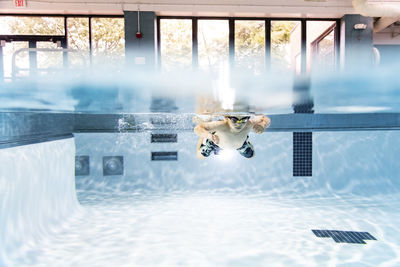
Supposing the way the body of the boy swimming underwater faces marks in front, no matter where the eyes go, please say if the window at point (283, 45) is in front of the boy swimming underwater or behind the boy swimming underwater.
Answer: behind

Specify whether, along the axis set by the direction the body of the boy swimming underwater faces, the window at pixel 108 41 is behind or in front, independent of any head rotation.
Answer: behind

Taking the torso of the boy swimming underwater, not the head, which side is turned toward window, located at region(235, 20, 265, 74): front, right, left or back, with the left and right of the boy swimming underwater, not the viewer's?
back

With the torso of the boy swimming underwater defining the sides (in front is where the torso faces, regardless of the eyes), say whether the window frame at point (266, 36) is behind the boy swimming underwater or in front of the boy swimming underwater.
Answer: behind

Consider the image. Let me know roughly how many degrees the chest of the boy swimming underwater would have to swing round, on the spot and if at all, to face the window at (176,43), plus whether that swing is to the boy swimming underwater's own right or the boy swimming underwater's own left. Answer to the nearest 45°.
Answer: approximately 180°

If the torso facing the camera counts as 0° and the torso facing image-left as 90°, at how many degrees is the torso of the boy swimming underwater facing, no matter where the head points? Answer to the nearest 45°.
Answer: approximately 0°
